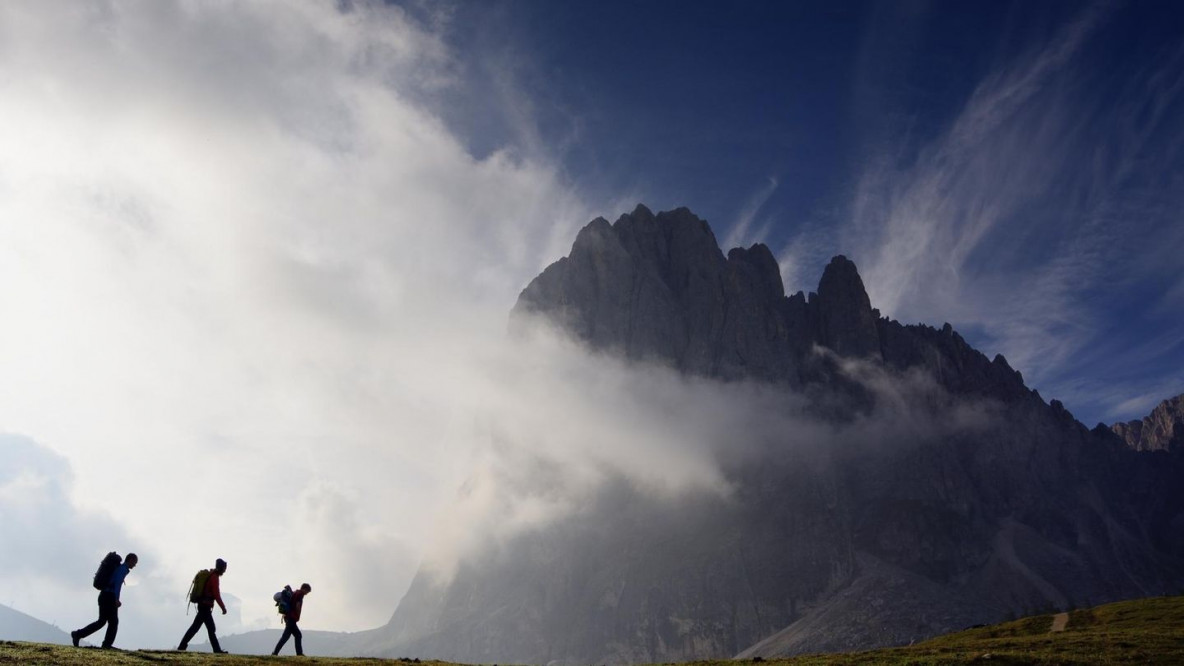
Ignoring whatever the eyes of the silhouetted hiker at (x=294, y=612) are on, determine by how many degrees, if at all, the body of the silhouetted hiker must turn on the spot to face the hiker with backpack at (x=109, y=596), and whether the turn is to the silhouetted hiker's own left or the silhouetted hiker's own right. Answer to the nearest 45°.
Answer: approximately 135° to the silhouetted hiker's own right

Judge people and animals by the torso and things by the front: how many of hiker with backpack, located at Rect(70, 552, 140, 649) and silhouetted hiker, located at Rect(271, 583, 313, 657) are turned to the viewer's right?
2

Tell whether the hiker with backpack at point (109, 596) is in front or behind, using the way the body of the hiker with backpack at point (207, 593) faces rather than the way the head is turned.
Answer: behind

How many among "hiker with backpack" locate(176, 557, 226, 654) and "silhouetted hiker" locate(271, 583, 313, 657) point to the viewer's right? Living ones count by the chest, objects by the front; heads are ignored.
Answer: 2

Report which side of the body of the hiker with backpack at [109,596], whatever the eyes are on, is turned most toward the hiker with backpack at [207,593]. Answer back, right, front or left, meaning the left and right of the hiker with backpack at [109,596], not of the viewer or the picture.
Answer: front

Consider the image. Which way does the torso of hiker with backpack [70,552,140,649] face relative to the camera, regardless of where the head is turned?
to the viewer's right

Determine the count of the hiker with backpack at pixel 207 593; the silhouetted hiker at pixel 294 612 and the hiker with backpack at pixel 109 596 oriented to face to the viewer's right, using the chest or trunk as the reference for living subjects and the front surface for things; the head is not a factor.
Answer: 3

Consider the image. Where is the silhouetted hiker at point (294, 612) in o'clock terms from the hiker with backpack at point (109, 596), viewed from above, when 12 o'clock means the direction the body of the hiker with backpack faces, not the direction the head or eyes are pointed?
The silhouetted hiker is roughly at 11 o'clock from the hiker with backpack.

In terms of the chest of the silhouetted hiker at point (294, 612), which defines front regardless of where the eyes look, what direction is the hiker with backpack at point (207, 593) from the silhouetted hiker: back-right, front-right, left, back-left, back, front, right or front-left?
back-right

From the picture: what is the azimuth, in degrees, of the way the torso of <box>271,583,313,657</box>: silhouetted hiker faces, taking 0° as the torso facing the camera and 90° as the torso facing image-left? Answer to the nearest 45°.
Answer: approximately 270°

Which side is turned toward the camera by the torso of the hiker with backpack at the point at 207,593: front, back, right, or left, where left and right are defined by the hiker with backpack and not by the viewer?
right

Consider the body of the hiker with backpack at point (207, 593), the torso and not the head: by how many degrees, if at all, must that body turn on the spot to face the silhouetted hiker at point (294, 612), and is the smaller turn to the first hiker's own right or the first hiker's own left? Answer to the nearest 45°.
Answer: approximately 45° to the first hiker's own left
